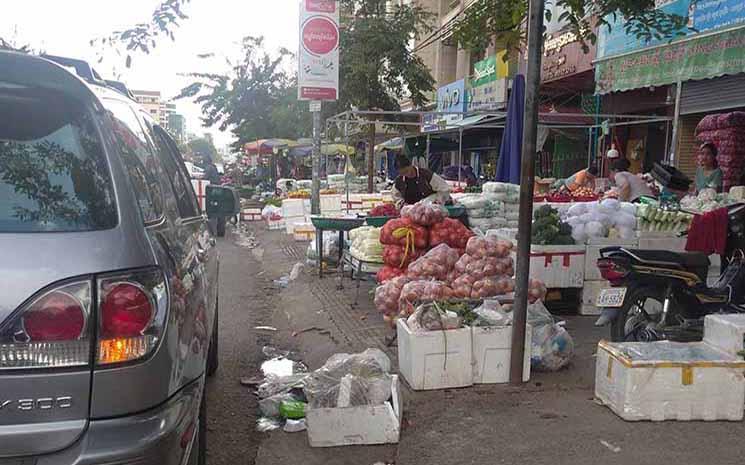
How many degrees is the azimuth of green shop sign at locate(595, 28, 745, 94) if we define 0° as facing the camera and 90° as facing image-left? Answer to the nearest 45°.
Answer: approximately 45°

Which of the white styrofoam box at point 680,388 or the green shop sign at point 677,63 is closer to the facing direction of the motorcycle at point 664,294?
the green shop sign

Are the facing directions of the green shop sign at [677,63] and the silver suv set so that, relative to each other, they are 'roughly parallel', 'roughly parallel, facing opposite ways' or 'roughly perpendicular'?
roughly perpendicular

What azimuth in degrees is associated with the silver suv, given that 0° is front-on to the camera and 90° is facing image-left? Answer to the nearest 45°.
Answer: approximately 180°

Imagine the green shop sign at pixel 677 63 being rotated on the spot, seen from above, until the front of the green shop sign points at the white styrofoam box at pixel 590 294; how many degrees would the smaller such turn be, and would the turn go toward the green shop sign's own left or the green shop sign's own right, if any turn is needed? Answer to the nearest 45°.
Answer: approximately 45° to the green shop sign's own left

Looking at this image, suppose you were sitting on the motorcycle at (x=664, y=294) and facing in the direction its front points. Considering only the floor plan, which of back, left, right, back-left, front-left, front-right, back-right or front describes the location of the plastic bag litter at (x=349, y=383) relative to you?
back

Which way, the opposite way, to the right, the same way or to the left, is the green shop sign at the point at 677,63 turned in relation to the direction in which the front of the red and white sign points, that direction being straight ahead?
to the right

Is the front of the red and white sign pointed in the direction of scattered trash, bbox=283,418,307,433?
yes

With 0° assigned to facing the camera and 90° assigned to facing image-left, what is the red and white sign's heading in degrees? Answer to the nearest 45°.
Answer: approximately 0°

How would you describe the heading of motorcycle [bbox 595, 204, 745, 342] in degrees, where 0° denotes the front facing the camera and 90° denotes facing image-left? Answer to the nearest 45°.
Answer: approximately 225°
